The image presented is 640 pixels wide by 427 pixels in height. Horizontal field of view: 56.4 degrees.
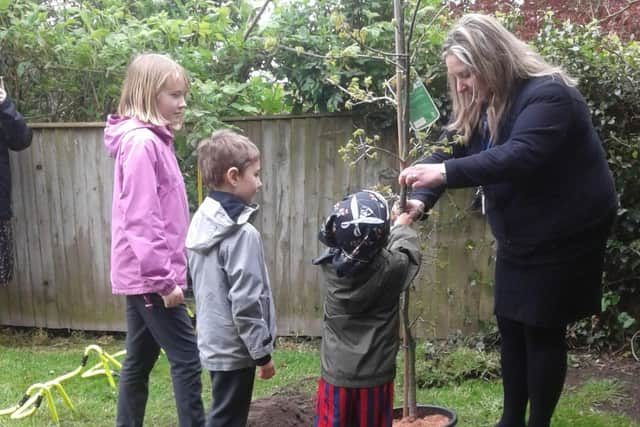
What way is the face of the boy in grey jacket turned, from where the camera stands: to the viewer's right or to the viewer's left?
to the viewer's right

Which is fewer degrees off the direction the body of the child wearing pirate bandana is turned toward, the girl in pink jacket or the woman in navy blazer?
the woman in navy blazer

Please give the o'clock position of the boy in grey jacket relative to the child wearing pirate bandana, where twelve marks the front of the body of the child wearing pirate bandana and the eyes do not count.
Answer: The boy in grey jacket is roughly at 8 o'clock from the child wearing pirate bandana.

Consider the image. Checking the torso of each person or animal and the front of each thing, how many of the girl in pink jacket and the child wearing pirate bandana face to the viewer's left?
0

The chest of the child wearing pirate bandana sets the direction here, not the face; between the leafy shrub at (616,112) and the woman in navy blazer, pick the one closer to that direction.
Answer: the leafy shrub

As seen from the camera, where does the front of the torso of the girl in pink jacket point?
to the viewer's right

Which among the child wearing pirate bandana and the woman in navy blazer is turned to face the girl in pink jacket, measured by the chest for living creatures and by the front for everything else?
the woman in navy blazer

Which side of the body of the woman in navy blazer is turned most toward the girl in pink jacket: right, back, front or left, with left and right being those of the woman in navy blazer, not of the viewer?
front

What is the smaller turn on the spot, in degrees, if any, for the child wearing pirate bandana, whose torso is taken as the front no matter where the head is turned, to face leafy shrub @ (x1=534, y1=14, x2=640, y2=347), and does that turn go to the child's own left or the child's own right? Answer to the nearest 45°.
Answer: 0° — they already face it

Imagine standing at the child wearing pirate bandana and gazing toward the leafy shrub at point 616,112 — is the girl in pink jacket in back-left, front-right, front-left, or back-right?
back-left

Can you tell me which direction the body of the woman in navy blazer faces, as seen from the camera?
to the viewer's left

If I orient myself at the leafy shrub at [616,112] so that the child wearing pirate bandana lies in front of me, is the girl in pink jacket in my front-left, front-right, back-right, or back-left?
front-right

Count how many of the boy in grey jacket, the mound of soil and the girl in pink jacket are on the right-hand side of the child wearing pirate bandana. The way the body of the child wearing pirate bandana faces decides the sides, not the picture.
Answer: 0

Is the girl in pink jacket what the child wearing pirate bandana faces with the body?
no

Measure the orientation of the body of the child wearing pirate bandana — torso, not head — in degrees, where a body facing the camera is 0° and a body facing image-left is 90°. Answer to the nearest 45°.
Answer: approximately 225°

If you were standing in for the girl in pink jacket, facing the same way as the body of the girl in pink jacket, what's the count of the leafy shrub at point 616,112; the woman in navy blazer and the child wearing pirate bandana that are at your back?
0

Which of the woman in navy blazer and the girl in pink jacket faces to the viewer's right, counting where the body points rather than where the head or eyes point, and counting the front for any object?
the girl in pink jacket

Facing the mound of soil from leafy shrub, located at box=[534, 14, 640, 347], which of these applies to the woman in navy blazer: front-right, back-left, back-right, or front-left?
front-left

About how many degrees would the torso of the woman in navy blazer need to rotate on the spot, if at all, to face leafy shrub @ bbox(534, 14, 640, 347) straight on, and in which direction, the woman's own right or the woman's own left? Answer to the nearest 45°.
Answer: approximately 90° to the woman's own right

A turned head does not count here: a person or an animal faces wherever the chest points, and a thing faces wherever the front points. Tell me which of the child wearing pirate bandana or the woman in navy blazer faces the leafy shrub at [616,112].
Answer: the child wearing pirate bandana
